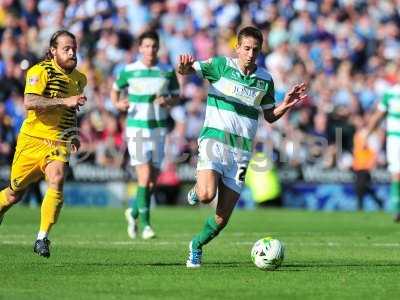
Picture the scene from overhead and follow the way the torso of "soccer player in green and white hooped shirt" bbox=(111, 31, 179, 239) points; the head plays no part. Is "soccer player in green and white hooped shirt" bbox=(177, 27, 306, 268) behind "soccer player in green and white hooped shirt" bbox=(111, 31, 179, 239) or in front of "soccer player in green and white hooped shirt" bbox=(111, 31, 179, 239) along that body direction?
in front

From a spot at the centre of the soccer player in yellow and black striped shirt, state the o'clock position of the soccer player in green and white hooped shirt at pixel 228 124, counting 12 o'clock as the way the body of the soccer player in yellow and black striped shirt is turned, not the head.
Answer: The soccer player in green and white hooped shirt is roughly at 11 o'clock from the soccer player in yellow and black striped shirt.

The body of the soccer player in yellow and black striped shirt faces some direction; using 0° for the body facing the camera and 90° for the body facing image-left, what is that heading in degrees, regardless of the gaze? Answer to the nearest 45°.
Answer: approximately 315°

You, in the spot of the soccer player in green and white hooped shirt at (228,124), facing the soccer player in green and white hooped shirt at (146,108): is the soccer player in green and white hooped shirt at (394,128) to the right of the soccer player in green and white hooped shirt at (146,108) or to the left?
right

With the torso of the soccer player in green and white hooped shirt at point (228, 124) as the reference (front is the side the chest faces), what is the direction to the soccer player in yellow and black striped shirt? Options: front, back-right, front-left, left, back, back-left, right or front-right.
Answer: back-right

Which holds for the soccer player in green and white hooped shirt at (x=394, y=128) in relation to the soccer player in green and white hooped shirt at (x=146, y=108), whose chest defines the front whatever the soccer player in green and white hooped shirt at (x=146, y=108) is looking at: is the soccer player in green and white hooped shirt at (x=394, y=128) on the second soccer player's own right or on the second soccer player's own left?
on the second soccer player's own left

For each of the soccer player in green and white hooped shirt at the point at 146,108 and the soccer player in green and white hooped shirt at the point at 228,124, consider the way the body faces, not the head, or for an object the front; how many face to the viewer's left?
0

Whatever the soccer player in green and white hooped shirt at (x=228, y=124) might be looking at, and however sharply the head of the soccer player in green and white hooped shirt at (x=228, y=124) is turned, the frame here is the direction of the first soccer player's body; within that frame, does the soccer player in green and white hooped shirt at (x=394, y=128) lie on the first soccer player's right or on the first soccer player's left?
on the first soccer player's left

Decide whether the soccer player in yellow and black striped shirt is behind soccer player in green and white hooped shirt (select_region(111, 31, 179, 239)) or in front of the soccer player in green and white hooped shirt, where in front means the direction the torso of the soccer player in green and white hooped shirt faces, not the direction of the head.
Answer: in front
